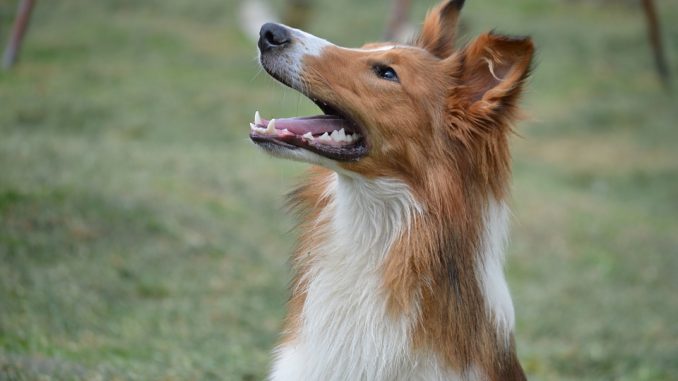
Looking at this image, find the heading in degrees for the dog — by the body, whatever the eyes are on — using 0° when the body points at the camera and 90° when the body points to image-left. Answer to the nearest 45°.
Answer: approximately 45°

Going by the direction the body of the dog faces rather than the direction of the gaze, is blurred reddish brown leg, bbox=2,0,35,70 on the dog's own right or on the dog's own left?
on the dog's own right

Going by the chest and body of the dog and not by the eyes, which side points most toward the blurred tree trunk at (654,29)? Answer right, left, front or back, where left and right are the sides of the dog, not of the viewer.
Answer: back
